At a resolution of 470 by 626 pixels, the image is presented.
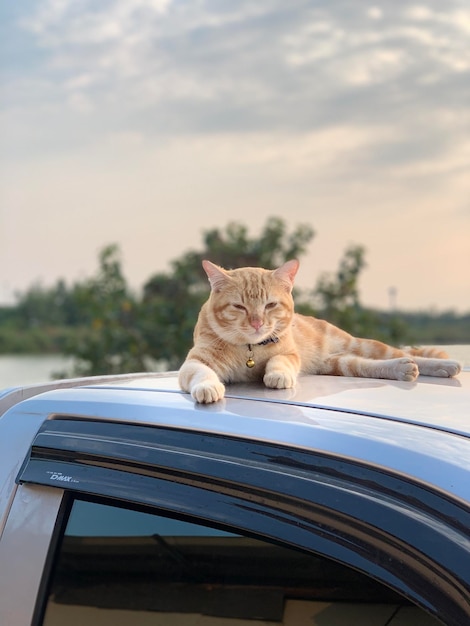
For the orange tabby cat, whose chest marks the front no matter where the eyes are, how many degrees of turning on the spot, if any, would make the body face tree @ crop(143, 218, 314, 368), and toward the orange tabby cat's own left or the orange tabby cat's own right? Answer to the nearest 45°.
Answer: approximately 135° to the orange tabby cat's own right

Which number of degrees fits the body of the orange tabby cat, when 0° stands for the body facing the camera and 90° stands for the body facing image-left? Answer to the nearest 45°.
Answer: approximately 45°
